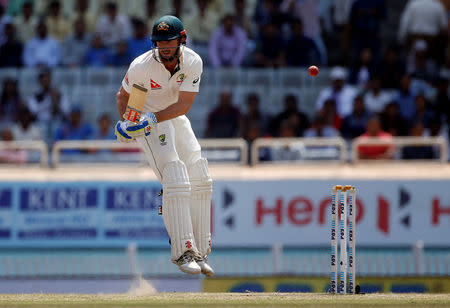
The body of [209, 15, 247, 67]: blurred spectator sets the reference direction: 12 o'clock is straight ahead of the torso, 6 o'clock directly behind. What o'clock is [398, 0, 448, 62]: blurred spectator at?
[398, 0, 448, 62]: blurred spectator is roughly at 9 o'clock from [209, 15, 247, 67]: blurred spectator.

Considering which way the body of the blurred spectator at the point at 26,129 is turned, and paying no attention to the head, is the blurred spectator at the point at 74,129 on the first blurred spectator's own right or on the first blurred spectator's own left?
on the first blurred spectator's own left

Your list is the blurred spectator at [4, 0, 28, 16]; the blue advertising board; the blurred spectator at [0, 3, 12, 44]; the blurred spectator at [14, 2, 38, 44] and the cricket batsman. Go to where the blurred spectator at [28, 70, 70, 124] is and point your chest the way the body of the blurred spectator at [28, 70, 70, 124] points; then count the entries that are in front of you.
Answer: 2

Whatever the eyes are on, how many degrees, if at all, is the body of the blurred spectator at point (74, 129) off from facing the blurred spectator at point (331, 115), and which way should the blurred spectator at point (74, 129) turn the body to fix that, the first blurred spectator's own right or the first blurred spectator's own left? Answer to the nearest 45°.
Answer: approximately 90° to the first blurred spectator's own left

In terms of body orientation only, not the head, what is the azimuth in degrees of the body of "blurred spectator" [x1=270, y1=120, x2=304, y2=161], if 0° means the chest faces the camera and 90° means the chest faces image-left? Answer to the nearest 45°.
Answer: approximately 0°
